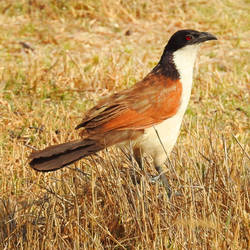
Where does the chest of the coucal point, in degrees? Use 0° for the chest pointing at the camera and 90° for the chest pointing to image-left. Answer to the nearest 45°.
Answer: approximately 270°
